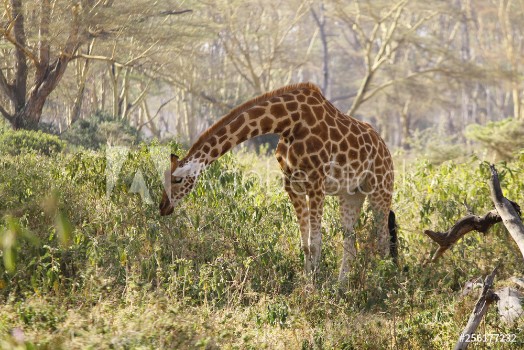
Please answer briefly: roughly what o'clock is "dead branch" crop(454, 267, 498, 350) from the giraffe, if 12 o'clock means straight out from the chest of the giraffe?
The dead branch is roughly at 8 o'clock from the giraffe.

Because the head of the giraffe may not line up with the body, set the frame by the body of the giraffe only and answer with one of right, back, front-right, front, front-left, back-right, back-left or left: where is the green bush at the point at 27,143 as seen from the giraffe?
front-right

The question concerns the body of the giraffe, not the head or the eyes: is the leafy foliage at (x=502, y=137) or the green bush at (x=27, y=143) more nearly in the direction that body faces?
the green bush

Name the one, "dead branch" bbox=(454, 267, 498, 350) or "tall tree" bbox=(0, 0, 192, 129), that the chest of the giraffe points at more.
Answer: the tall tree

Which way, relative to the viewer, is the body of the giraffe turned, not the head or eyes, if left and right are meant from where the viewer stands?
facing to the left of the viewer

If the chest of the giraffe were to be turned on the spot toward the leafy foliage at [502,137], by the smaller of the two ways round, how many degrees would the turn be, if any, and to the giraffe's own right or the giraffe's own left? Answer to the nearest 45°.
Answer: approximately 135° to the giraffe's own right

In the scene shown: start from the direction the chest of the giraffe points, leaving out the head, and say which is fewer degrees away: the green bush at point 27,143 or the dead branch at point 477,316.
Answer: the green bush

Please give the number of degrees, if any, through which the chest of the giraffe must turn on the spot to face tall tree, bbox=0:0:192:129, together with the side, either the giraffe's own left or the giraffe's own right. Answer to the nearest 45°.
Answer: approximately 45° to the giraffe's own right

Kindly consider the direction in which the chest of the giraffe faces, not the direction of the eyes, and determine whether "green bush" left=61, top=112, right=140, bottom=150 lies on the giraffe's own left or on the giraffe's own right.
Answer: on the giraffe's own right

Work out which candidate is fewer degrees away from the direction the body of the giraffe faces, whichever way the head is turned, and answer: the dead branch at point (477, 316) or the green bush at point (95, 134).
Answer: the green bush
